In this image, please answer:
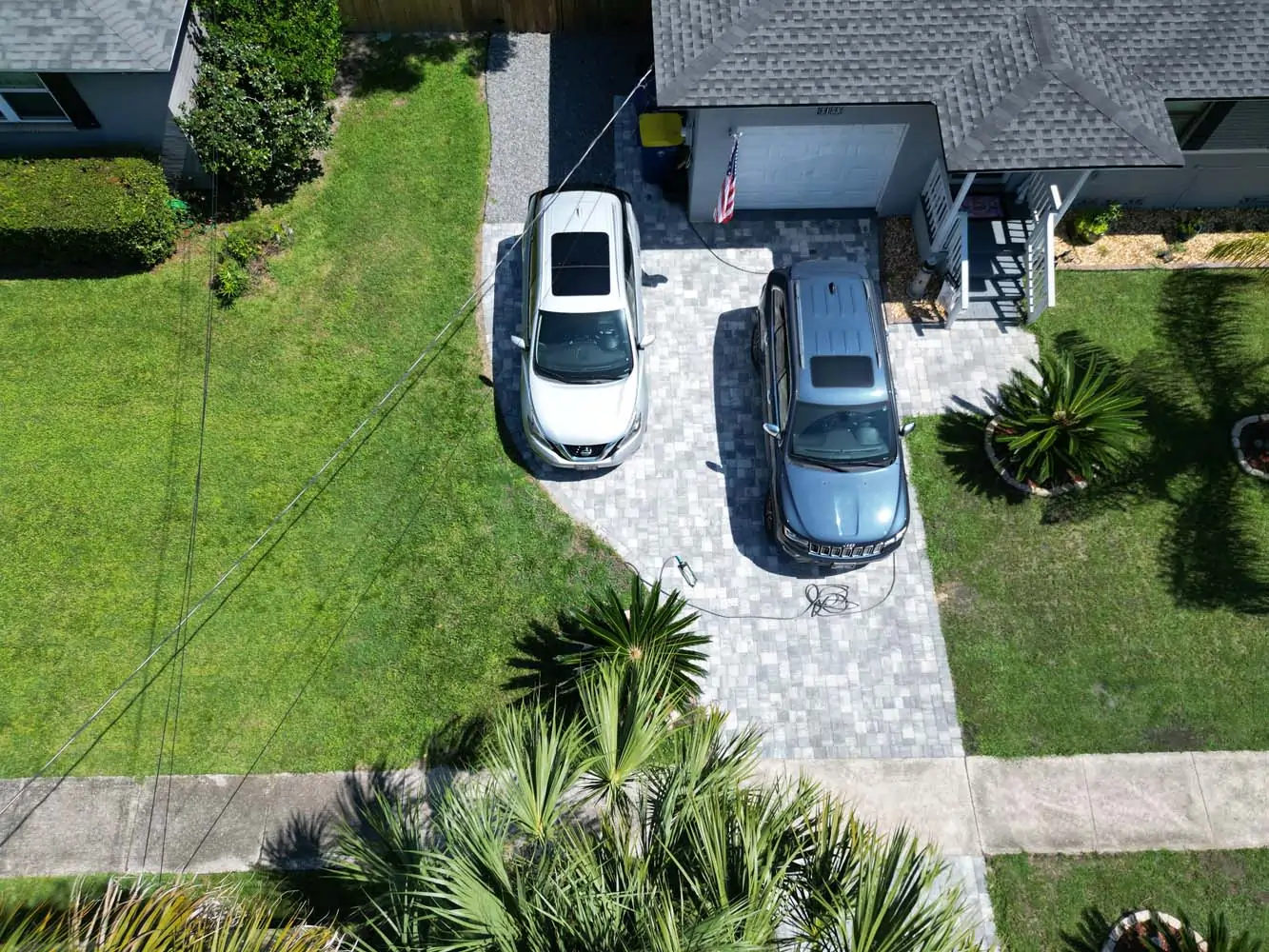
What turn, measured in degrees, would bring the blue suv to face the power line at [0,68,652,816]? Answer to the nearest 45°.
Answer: approximately 90° to its right

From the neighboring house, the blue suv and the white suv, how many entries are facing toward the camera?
3

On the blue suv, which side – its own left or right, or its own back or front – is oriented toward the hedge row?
right

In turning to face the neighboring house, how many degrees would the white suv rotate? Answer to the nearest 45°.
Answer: approximately 90° to its right

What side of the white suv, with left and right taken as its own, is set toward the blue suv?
left

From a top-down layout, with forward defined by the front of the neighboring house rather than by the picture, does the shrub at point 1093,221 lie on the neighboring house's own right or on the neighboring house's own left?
on the neighboring house's own left

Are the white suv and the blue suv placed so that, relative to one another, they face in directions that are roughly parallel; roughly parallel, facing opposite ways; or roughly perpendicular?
roughly parallel

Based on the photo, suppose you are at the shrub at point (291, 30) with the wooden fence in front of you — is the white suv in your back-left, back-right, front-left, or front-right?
front-right

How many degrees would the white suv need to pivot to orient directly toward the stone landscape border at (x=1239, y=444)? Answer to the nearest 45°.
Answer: approximately 90° to its left

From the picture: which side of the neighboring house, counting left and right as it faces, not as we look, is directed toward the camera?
front

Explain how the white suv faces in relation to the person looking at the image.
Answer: facing the viewer

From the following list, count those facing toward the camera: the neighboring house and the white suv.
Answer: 2
